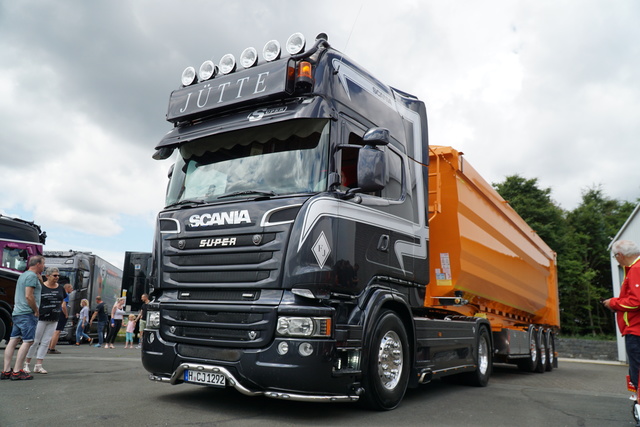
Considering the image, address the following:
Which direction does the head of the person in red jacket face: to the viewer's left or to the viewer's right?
to the viewer's left

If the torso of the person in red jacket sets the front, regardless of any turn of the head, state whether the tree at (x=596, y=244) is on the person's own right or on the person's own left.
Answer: on the person's own right

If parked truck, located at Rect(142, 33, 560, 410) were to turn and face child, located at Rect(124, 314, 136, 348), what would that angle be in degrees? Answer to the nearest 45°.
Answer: approximately 90° to its right

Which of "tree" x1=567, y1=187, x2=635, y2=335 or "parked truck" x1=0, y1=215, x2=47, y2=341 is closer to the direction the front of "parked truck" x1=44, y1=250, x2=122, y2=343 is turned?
the parked truck

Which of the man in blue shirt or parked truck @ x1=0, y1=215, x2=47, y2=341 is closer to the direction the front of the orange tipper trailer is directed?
the man in blue shirt

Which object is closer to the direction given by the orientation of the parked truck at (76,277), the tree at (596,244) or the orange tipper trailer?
the orange tipper trailer

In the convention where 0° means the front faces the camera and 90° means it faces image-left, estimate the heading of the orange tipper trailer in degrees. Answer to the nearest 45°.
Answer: approximately 45°

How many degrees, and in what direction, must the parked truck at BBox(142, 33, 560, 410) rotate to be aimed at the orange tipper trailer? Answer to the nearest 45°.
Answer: approximately 180°

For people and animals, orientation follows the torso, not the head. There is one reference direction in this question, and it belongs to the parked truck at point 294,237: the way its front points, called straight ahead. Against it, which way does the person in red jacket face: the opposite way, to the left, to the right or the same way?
to the right

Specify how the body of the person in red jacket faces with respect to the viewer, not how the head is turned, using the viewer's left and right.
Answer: facing to the left of the viewer

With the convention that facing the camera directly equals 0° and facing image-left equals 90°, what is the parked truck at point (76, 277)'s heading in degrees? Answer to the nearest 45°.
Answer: approximately 45°
